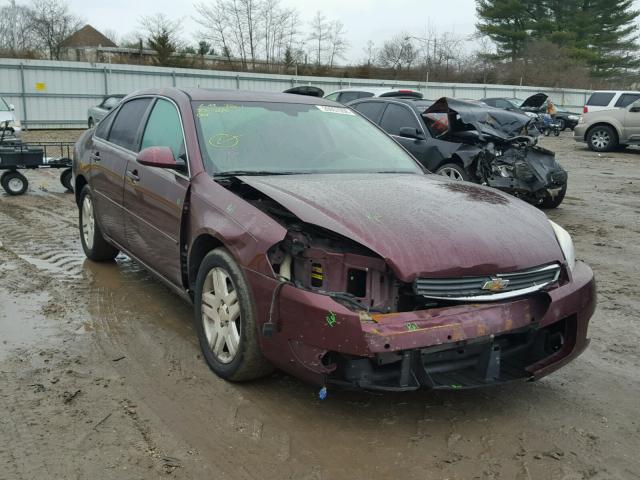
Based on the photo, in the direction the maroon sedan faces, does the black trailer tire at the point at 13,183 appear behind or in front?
behind

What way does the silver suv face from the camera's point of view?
to the viewer's left

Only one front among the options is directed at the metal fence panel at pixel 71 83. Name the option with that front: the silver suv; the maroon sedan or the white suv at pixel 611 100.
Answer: the silver suv

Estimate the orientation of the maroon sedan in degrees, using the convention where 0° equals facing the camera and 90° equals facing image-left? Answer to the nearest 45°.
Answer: approximately 315°

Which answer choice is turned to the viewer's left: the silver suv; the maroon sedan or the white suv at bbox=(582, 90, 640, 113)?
the silver suv

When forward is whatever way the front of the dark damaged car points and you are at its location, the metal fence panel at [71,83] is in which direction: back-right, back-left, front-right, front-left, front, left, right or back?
back

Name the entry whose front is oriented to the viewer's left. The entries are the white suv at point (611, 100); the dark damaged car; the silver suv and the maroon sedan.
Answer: the silver suv

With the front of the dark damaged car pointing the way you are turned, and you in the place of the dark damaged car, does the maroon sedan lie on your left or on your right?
on your right

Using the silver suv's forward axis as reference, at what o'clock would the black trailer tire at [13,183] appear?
The black trailer tire is roughly at 10 o'clock from the silver suv.

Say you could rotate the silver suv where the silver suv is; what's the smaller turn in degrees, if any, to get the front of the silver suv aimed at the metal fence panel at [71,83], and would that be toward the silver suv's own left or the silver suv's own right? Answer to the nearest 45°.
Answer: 0° — it already faces it
